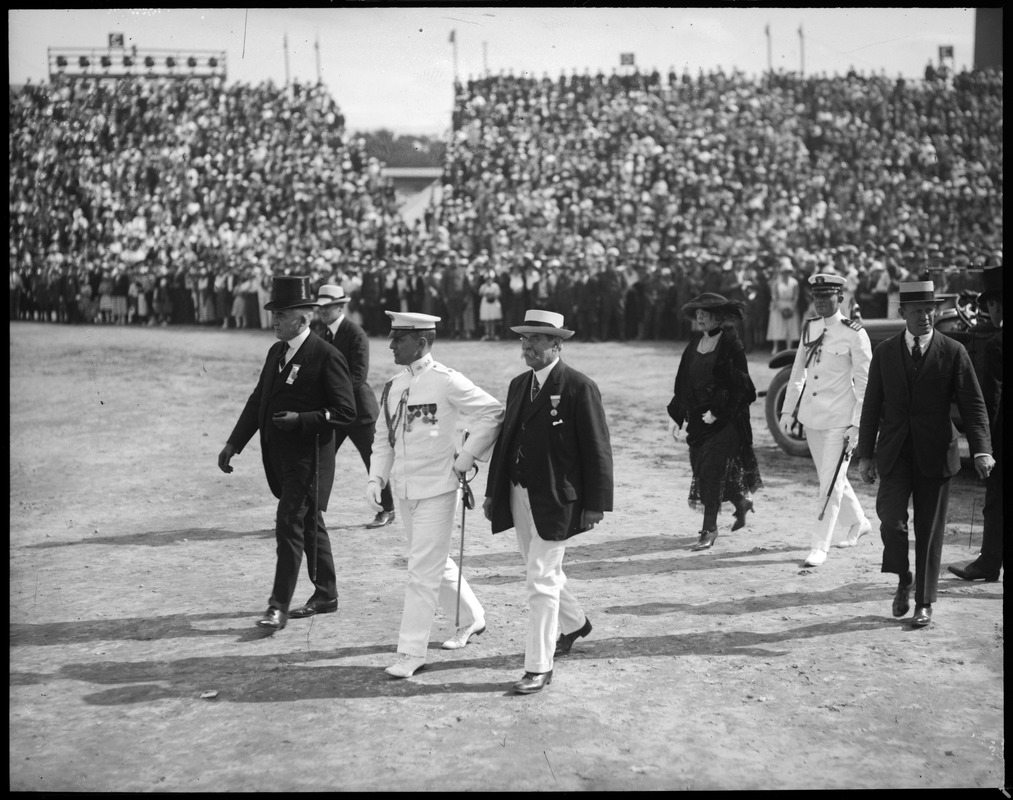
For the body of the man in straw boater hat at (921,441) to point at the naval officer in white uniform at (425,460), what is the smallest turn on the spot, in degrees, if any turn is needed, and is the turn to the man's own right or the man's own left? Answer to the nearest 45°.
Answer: approximately 45° to the man's own right

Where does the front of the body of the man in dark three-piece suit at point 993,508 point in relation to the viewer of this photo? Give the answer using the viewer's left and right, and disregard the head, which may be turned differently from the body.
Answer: facing to the left of the viewer

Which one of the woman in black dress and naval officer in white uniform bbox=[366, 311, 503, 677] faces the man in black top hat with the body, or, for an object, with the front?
the woman in black dress

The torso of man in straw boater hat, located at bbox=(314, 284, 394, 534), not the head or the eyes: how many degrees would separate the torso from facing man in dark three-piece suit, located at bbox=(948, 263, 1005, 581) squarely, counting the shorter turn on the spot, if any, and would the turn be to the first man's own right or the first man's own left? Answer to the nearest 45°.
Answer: approximately 90° to the first man's own left

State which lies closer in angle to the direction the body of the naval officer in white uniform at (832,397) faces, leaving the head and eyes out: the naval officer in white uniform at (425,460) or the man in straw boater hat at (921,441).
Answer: the naval officer in white uniform

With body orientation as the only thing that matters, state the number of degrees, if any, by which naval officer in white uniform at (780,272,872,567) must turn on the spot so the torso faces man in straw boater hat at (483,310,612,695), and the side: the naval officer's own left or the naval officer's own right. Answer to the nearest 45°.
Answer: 0° — they already face them
